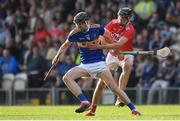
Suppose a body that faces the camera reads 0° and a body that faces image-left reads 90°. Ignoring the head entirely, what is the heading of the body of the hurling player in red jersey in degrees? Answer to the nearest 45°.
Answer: approximately 45°

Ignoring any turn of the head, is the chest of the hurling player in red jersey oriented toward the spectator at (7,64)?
no

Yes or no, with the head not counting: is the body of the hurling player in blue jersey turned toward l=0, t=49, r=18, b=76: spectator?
no

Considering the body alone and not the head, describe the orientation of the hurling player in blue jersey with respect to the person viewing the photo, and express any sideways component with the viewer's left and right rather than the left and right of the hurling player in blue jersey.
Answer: facing the viewer

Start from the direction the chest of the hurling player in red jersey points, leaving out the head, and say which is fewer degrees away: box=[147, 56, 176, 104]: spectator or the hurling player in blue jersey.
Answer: the hurling player in blue jersey

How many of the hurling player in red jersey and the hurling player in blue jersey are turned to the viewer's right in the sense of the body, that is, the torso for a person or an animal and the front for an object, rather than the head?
0

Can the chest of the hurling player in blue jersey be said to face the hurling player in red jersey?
no

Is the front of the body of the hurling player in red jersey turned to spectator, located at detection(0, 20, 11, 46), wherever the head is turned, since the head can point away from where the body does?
no
